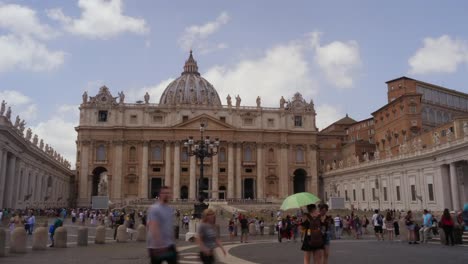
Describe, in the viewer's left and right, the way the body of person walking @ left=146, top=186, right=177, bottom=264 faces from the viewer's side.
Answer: facing the viewer and to the right of the viewer

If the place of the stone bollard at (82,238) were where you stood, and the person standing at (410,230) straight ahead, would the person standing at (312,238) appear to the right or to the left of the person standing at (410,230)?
right

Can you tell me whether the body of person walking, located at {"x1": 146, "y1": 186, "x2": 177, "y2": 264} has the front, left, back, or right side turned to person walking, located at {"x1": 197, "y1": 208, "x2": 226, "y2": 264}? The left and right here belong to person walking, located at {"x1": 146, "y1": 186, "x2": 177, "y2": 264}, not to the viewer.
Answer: left

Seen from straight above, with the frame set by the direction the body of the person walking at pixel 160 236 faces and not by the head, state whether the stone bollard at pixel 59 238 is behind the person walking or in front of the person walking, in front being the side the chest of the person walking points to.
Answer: behind

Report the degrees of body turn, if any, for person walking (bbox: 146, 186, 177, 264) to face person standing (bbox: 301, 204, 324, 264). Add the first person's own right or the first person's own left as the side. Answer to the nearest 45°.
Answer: approximately 90° to the first person's own left

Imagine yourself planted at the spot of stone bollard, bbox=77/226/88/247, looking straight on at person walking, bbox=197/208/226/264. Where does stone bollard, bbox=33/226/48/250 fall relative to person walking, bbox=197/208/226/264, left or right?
right
